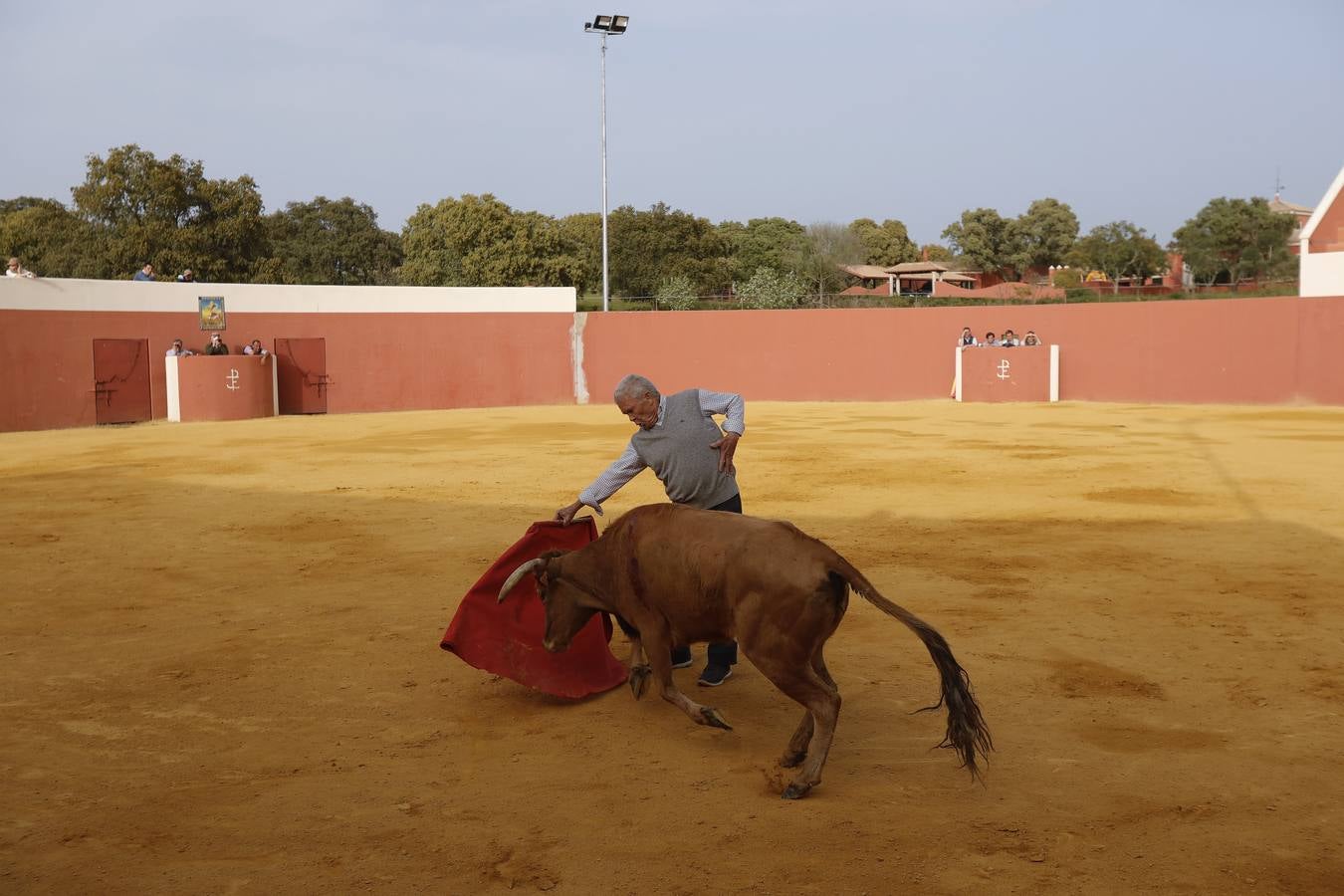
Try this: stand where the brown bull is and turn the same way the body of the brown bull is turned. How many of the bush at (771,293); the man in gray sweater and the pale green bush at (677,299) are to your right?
3

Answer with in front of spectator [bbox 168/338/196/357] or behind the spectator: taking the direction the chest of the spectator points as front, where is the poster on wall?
behind

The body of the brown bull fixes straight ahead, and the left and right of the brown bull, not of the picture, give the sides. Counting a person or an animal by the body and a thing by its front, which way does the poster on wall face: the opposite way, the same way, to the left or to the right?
to the left

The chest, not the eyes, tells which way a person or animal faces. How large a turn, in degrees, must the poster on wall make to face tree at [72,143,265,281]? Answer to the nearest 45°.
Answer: approximately 180°

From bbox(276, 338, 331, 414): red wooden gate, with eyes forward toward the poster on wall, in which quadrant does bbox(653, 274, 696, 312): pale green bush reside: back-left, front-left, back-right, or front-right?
back-right

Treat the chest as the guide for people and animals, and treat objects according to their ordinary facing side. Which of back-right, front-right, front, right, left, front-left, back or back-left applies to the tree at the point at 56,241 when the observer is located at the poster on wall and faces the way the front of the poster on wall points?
back

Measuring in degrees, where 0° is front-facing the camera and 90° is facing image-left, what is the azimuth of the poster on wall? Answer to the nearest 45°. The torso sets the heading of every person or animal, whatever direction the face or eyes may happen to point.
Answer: approximately 0°

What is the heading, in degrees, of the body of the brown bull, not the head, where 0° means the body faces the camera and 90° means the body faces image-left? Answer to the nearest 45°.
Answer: approximately 90°
